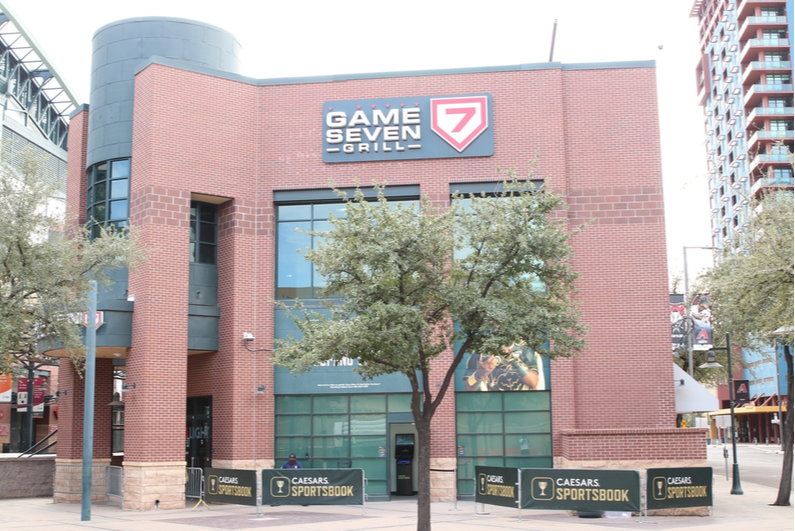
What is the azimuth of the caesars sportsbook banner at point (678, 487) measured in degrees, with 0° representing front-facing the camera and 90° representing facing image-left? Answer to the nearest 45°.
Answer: approximately 0°

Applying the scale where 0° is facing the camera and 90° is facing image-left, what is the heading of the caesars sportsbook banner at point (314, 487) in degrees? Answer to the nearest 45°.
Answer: approximately 0°
